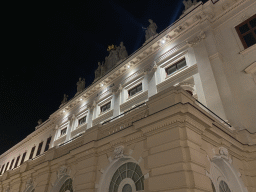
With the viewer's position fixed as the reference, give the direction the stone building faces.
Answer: facing the viewer and to the left of the viewer
